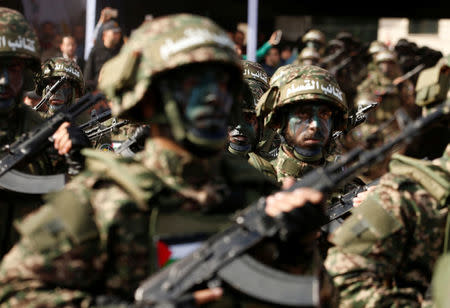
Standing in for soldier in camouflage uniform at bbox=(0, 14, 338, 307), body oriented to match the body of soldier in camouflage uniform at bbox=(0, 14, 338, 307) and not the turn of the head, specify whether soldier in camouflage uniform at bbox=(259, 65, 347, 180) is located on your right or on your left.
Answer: on your left

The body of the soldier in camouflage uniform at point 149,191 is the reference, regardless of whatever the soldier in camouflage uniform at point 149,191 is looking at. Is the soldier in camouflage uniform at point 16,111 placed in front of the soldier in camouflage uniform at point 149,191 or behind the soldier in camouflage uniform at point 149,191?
behind

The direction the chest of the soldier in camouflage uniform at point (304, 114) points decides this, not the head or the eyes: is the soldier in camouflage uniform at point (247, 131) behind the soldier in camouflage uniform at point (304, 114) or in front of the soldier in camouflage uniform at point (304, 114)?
behind

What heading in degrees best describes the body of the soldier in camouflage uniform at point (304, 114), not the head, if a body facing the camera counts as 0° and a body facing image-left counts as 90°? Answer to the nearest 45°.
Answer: approximately 315°

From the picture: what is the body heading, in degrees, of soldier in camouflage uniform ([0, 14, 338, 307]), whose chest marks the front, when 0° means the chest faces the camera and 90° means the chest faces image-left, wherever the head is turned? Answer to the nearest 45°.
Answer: approximately 315°

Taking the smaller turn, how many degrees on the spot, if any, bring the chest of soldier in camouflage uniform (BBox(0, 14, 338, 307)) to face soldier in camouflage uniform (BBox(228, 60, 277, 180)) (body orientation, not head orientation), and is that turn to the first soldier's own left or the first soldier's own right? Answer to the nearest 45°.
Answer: approximately 135° to the first soldier's own left

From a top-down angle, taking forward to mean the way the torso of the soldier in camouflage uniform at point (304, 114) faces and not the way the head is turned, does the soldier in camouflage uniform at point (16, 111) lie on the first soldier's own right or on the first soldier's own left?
on the first soldier's own right

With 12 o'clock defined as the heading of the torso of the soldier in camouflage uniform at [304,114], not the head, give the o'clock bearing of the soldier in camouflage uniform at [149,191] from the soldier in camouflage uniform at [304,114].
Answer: the soldier in camouflage uniform at [149,191] is roughly at 2 o'clock from the soldier in camouflage uniform at [304,114].
